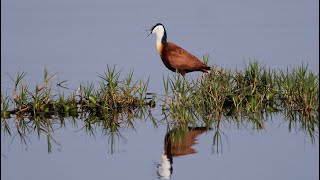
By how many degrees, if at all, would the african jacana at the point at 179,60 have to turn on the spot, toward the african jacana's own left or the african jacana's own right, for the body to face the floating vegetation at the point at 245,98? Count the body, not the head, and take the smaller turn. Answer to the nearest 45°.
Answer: approximately 135° to the african jacana's own left

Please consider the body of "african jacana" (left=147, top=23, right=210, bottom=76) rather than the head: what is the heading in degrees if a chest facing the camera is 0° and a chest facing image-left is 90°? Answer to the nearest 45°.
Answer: approximately 90°
